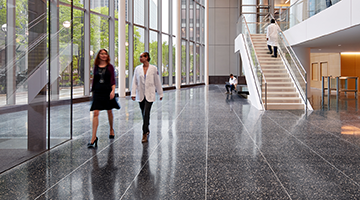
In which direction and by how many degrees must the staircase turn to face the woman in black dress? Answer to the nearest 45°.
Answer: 0° — it already faces them

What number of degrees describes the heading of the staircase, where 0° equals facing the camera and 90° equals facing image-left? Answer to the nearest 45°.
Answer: approximately 0°

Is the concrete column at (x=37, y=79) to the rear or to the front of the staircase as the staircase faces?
to the front

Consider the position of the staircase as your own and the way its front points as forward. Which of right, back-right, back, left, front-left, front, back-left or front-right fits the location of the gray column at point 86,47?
right
